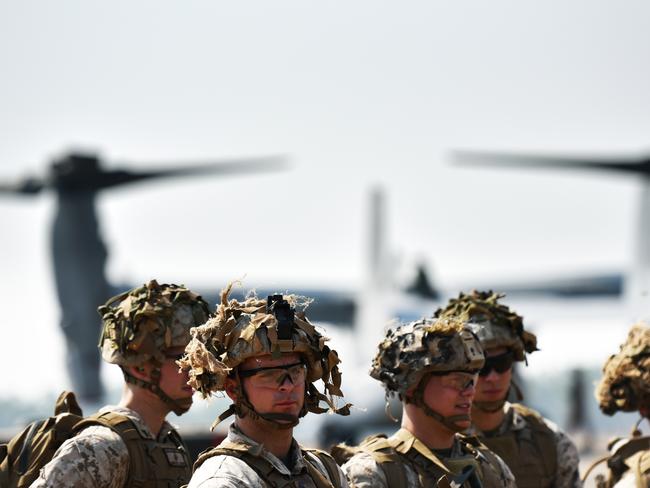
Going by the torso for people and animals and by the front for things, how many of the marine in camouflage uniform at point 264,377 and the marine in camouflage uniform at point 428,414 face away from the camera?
0

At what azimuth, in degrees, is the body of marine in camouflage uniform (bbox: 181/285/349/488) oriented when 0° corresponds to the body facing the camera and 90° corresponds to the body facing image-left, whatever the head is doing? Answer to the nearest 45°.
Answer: approximately 315°

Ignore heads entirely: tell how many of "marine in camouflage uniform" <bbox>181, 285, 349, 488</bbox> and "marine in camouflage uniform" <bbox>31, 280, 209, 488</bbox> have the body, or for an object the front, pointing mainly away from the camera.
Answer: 0

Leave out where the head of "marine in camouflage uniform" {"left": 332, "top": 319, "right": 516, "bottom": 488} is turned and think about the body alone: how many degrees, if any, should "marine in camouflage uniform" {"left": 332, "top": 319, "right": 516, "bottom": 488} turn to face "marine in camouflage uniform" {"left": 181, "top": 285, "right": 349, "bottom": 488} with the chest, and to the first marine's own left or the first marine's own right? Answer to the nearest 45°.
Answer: approximately 90° to the first marine's own right

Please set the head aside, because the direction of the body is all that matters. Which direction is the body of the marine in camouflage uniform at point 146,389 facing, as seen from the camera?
to the viewer's right

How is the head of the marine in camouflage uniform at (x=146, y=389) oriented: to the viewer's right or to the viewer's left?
to the viewer's right

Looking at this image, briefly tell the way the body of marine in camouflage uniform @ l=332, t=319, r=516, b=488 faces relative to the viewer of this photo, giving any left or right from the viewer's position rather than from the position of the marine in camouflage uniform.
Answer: facing the viewer and to the right of the viewer

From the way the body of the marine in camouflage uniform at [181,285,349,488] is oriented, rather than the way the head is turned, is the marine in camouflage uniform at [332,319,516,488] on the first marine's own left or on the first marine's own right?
on the first marine's own left
